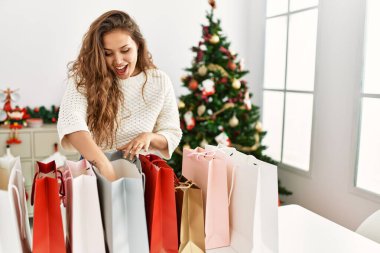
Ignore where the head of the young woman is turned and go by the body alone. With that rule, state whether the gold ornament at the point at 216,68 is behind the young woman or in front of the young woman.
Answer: behind

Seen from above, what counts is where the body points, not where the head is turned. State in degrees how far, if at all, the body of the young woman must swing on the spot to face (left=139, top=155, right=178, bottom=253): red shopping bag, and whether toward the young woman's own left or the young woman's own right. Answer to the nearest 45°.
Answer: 0° — they already face it

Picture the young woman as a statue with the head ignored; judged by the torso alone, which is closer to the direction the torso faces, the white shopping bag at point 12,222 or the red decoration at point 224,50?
the white shopping bag

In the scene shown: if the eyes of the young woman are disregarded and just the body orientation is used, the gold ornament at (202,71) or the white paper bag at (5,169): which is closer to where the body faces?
the white paper bag

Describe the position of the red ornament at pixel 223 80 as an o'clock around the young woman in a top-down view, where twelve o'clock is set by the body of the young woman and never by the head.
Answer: The red ornament is roughly at 7 o'clock from the young woman.

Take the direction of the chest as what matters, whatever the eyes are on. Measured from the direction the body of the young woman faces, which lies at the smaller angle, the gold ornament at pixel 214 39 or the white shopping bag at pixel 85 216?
the white shopping bag

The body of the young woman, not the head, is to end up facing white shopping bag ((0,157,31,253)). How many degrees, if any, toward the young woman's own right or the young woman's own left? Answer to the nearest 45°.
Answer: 0° — they already face it

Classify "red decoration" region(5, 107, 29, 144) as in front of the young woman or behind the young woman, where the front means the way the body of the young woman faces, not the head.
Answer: behind

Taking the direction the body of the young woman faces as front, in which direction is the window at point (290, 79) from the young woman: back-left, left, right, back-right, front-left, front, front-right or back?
back-left

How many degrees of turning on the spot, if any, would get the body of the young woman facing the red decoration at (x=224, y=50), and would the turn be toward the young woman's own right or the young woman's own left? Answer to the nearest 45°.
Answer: approximately 135° to the young woman's own left

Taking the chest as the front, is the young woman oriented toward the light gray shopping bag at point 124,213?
yes

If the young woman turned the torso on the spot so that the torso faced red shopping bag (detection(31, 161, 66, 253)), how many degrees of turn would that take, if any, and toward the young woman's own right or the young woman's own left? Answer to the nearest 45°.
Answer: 0° — they already face it

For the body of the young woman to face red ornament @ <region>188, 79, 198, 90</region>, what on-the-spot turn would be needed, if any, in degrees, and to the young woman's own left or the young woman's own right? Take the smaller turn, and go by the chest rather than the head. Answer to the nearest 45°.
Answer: approximately 180°

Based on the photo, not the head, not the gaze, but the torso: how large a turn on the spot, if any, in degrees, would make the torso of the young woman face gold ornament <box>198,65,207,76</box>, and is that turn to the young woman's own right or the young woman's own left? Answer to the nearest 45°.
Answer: approximately 135° to the young woman's own left
